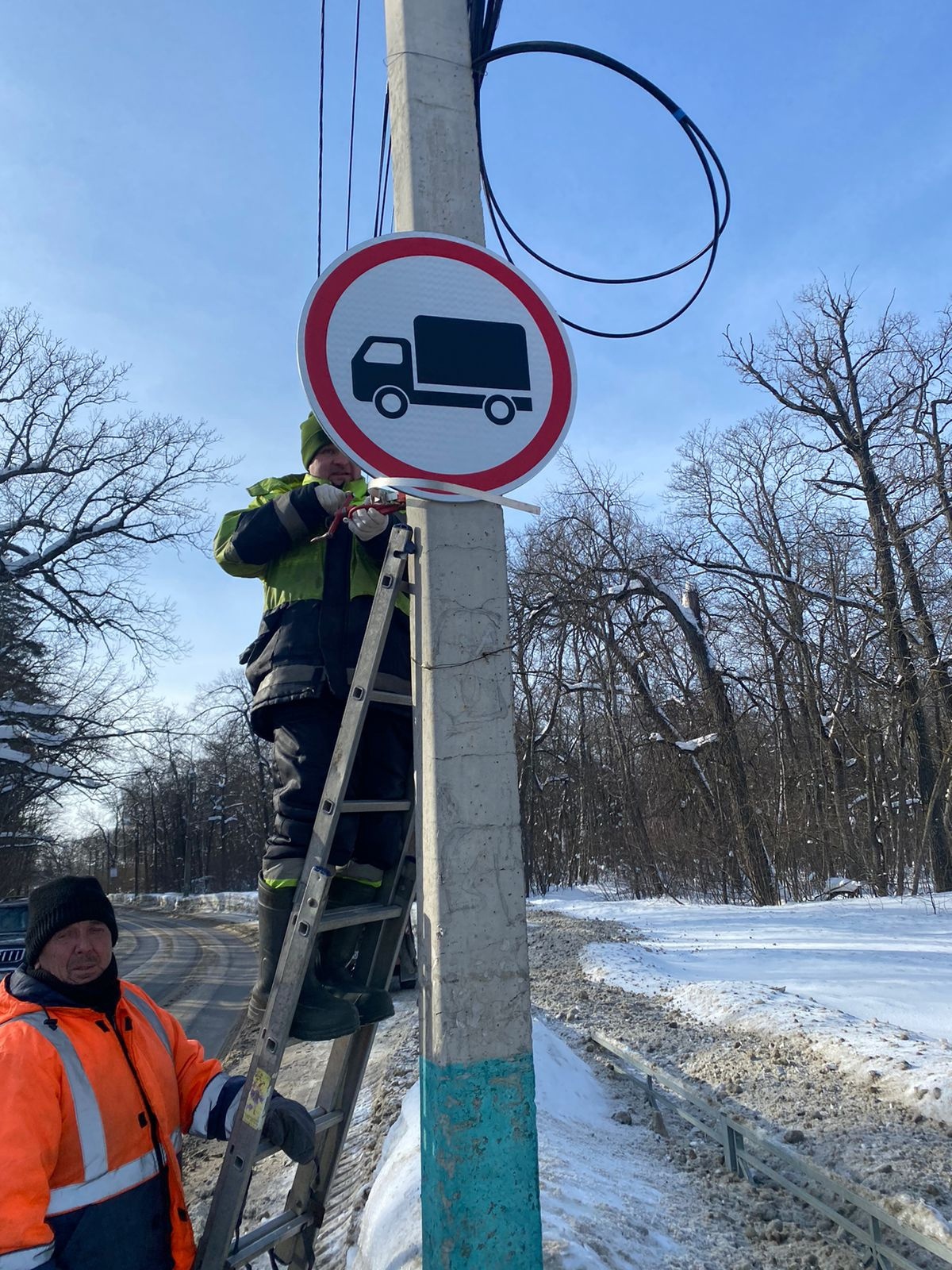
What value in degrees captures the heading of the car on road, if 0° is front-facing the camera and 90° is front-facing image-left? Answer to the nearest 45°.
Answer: approximately 0°

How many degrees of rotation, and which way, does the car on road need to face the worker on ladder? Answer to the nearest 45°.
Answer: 0° — it already faces them

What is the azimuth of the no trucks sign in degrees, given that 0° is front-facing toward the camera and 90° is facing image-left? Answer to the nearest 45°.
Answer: approximately 0°

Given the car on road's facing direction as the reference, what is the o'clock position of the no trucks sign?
The no trucks sign is roughly at 12 o'clock from the car on road.

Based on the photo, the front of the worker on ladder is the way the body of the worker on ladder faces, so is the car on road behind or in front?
behind

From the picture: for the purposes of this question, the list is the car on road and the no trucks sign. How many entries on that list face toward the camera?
2

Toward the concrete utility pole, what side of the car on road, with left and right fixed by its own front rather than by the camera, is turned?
front
